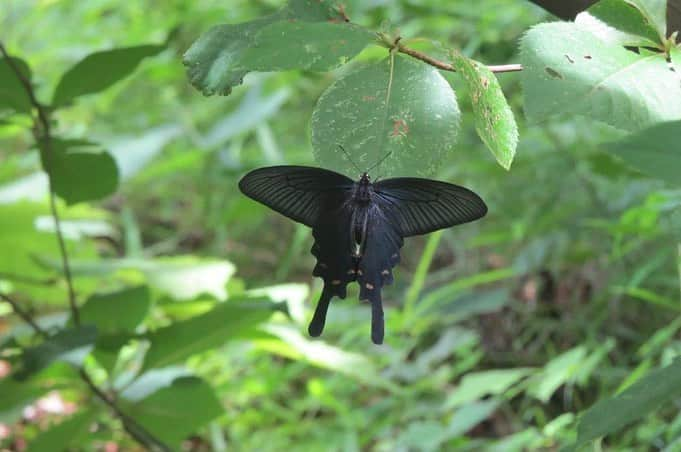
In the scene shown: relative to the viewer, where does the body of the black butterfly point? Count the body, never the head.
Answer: away from the camera
